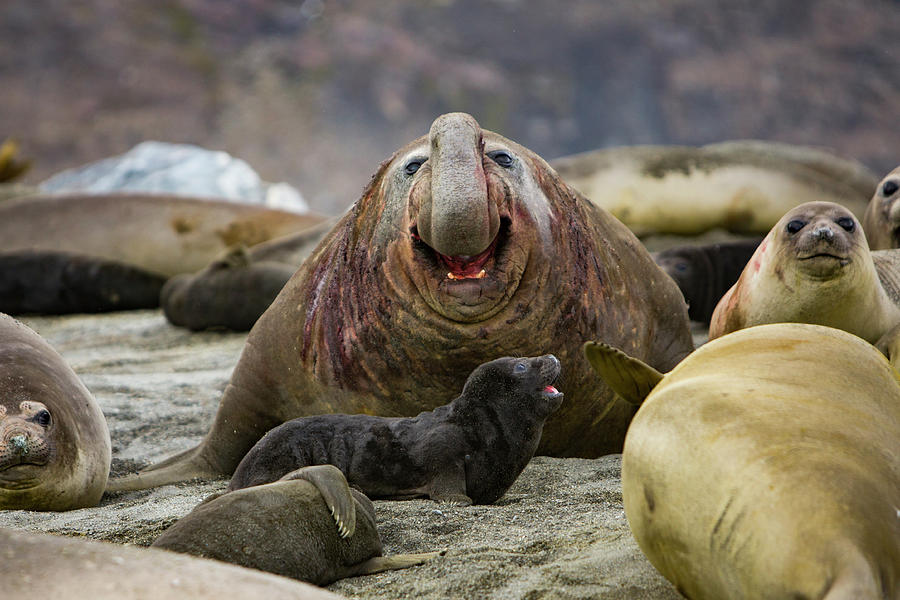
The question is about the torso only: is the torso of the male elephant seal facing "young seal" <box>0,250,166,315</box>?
no

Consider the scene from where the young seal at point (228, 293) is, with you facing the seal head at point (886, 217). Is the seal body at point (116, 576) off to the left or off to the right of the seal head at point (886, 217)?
right

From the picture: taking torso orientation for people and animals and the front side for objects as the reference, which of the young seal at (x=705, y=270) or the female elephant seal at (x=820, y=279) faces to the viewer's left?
the young seal at (x=705, y=270)

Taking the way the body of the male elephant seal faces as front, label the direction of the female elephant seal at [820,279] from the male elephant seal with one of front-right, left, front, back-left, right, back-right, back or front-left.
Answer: left

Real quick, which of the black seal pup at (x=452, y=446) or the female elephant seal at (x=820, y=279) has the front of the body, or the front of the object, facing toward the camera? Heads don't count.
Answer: the female elephant seal

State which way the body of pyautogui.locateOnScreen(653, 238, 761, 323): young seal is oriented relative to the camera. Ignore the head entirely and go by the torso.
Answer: to the viewer's left

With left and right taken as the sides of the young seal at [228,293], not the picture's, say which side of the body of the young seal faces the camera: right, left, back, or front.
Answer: left

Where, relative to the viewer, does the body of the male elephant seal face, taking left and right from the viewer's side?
facing the viewer

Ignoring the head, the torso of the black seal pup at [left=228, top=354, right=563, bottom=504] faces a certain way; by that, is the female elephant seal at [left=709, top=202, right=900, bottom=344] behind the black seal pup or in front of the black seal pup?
in front

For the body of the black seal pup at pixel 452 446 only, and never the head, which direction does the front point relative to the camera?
to the viewer's right

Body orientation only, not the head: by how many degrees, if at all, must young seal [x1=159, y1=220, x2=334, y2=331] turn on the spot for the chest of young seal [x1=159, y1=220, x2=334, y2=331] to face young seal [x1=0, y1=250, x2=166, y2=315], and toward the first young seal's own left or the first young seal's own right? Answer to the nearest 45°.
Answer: approximately 45° to the first young seal's own right

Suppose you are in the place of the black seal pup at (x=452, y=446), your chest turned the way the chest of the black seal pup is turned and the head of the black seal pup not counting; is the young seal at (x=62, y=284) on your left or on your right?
on your left

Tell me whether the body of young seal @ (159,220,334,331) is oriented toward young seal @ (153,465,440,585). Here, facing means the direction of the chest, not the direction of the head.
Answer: no

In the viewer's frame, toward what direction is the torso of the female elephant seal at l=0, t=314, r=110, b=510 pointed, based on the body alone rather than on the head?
toward the camera

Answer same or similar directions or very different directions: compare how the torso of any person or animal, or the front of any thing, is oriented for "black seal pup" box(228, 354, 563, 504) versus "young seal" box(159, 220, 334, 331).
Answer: very different directions

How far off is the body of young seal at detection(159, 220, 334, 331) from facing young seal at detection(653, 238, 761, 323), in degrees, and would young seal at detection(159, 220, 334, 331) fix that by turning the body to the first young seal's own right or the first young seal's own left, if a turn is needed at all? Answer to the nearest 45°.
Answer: approximately 135° to the first young seal's own left

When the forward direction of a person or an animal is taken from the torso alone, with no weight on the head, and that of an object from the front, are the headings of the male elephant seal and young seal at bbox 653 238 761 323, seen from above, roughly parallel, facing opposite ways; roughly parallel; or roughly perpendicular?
roughly perpendicular
